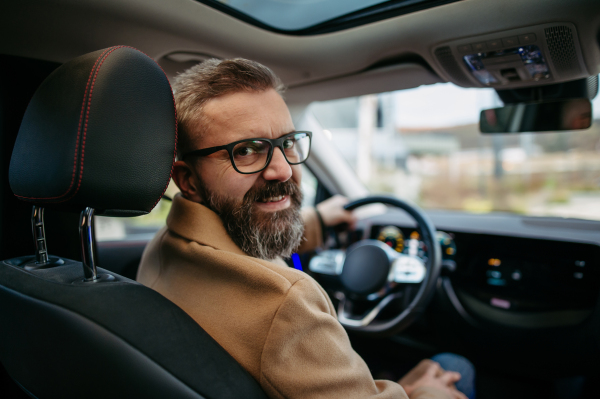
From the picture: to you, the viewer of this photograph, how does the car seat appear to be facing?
facing away from the viewer and to the right of the viewer

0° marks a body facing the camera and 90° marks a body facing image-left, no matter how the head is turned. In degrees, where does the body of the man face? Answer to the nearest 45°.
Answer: approximately 225°
